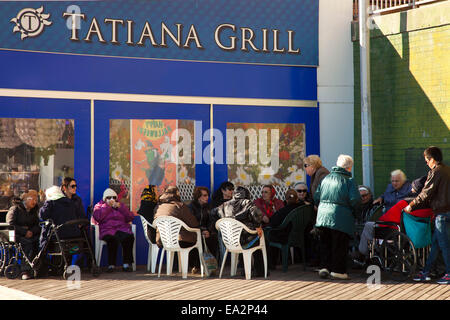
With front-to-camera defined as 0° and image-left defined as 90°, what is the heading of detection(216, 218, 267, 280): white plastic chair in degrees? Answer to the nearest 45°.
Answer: approximately 225°

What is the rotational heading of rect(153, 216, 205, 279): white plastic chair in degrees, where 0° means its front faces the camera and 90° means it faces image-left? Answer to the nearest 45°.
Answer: approximately 225°

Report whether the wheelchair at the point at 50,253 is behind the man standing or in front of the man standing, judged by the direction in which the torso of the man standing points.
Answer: in front

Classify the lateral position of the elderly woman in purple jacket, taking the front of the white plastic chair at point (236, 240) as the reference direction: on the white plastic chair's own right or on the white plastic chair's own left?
on the white plastic chair's own left

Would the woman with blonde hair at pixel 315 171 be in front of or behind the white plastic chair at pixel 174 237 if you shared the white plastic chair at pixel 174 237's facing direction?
in front

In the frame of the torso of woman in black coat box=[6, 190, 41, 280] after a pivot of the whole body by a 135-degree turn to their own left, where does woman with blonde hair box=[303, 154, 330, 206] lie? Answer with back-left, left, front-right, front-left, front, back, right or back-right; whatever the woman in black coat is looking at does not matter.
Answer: right

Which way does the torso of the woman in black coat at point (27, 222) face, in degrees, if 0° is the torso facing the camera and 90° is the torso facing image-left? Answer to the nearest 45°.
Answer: approximately 315°

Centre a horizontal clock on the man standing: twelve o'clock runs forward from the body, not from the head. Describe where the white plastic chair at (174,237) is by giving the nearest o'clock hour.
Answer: The white plastic chair is roughly at 12 o'clock from the man standing.

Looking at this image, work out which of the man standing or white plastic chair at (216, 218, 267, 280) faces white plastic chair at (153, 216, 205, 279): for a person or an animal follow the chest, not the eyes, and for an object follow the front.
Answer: the man standing

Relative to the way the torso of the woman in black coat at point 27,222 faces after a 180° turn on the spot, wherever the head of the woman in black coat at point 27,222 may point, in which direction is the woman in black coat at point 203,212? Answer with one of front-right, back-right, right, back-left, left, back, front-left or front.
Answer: back-right

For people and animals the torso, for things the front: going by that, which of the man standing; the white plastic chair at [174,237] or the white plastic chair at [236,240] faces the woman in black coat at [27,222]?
the man standing

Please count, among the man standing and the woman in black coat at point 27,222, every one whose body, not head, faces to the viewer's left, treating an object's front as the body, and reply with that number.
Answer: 1

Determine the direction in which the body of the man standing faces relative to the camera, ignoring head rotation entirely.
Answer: to the viewer's left

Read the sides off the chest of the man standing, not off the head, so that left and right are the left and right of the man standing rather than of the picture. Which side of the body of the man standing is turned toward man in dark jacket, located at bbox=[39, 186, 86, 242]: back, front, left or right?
front
